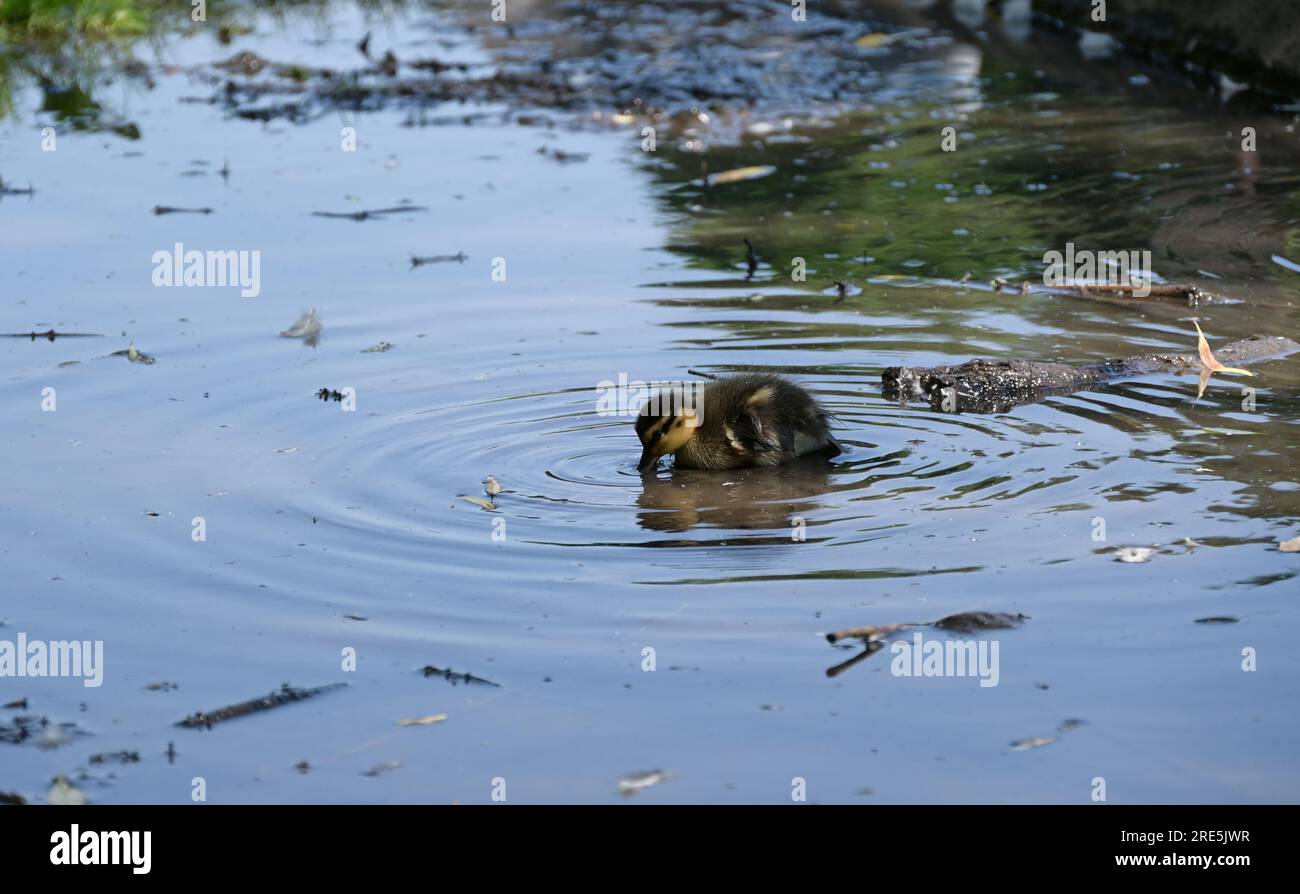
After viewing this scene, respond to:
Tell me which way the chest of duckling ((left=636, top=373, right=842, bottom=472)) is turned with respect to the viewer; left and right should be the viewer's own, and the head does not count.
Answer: facing to the left of the viewer

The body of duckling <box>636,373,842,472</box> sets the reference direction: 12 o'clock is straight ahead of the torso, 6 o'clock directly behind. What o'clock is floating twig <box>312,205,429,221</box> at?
The floating twig is roughly at 2 o'clock from the duckling.

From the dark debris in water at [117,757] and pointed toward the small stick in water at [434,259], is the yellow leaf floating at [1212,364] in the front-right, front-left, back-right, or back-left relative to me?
front-right

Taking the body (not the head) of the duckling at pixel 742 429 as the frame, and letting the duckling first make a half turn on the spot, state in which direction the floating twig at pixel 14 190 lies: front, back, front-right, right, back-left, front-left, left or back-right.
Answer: back-left

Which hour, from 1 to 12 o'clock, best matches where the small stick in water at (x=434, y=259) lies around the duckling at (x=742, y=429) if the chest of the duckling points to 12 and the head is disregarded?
The small stick in water is roughly at 2 o'clock from the duckling.

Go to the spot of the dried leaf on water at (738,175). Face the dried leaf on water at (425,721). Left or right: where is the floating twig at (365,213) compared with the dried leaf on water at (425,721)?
right

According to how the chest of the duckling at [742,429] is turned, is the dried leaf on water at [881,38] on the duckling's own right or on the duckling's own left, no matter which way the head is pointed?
on the duckling's own right

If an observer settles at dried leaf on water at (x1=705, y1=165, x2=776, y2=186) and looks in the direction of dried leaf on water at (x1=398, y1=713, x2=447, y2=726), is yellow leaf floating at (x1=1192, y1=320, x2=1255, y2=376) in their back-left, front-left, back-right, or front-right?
front-left

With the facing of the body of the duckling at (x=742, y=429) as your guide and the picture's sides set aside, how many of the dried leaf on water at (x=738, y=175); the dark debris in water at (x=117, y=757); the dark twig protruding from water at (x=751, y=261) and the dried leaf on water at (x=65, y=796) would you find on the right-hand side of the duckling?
2

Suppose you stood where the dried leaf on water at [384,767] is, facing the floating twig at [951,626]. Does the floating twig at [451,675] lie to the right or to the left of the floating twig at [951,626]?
left

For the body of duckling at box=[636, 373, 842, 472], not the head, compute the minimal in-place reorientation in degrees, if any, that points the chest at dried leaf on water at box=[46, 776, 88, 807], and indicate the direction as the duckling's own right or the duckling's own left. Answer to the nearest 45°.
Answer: approximately 45° to the duckling's own left

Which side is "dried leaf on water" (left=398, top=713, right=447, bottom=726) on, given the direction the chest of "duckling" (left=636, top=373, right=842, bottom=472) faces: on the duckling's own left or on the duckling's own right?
on the duckling's own left

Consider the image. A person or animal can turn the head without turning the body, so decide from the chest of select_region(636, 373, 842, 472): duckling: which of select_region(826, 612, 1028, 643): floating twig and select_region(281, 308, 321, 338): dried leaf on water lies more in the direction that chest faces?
the dried leaf on water

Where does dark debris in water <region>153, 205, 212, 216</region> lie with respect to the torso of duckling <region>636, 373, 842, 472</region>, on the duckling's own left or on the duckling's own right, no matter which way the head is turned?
on the duckling's own right

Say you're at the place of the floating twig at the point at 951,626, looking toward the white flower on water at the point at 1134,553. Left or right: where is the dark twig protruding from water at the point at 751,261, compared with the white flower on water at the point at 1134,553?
left

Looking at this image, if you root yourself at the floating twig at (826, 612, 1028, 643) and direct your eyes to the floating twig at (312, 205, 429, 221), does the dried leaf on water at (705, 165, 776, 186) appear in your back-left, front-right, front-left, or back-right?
front-right

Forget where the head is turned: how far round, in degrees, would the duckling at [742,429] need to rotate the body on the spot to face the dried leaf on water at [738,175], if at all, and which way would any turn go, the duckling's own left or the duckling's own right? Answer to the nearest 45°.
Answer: approximately 90° to the duckling's own right

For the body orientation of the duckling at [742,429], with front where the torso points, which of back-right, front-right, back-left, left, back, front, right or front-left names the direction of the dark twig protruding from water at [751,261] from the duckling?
right

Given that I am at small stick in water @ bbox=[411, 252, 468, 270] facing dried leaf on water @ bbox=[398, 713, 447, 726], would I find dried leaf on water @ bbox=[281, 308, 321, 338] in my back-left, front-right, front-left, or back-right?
front-right
